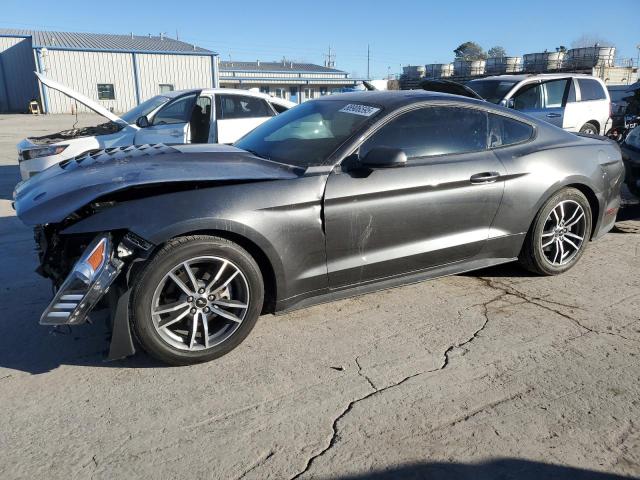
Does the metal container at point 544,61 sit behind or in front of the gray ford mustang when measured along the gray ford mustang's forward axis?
behind

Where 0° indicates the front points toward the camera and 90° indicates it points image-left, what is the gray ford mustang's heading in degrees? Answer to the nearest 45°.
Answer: approximately 45°

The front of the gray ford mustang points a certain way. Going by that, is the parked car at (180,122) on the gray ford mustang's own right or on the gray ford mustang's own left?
on the gray ford mustang's own right

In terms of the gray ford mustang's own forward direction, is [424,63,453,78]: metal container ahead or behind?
behind

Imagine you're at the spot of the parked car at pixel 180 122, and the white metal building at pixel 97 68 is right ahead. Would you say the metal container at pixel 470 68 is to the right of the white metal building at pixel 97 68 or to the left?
right

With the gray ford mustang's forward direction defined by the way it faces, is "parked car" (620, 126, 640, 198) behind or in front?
behind

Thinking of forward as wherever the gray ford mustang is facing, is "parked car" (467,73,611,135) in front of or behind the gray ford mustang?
behind

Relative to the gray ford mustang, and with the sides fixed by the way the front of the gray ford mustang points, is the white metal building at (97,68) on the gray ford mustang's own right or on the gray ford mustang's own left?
on the gray ford mustang's own right

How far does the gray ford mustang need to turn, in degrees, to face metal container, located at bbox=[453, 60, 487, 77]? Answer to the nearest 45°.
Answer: approximately 135° to its right

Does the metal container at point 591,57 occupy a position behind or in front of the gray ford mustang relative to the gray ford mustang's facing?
behind
